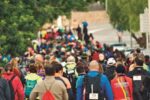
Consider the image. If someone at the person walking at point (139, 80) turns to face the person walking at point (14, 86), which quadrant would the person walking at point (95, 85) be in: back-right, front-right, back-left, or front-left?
front-left

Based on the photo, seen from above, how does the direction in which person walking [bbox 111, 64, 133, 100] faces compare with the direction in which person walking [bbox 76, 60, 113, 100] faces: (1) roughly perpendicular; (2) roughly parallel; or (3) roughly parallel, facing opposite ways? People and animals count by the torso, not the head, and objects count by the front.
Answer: roughly parallel

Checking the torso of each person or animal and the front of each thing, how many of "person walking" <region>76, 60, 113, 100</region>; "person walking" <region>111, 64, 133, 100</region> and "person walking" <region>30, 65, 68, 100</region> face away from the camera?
3

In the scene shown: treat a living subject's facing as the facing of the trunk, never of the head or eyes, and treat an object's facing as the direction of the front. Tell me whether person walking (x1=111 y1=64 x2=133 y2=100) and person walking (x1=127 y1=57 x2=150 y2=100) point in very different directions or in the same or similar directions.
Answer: same or similar directions

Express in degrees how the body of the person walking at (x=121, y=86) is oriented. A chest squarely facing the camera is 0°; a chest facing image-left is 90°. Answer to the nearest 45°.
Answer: approximately 180°

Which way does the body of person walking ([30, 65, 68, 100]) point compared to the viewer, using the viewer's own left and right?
facing away from the viewer

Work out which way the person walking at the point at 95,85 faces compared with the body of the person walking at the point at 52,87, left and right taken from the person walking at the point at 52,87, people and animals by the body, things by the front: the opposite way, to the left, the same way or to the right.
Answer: the same way

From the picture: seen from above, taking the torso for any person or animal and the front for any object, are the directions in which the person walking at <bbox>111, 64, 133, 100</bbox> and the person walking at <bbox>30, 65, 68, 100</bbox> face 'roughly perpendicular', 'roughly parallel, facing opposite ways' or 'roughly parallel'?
roughly parallel

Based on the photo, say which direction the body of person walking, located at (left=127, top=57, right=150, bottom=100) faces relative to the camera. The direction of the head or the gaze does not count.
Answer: away from the camera

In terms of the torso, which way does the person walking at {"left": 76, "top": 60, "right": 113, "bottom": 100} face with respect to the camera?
away from the camera

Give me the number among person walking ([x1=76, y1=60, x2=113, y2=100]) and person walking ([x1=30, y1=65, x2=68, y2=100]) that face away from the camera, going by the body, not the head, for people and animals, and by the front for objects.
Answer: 2

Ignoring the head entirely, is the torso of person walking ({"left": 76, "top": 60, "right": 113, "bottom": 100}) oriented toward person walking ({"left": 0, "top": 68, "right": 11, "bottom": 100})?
no
